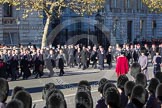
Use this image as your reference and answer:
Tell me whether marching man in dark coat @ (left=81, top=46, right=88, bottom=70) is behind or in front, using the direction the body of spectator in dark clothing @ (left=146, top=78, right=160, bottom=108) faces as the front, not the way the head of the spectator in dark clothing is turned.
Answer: in front

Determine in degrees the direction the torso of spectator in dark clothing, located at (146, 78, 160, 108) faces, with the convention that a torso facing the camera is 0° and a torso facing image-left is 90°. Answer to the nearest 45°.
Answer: approximately 180°

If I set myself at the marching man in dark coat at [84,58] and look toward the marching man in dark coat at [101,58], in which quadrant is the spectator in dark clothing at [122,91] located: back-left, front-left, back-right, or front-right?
front-right

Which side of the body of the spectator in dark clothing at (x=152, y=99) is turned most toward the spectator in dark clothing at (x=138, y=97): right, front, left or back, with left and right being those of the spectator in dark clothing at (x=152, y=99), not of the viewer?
left

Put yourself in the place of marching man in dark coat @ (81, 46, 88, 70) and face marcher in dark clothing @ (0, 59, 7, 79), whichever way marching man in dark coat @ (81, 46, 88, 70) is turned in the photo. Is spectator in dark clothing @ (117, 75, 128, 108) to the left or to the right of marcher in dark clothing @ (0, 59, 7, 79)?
left

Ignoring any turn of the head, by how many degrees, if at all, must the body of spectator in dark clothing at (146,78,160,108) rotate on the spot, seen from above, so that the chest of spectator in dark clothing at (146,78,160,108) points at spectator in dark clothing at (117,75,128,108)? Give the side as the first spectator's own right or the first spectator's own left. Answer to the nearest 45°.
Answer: approximately 45° to the first spectator's own left

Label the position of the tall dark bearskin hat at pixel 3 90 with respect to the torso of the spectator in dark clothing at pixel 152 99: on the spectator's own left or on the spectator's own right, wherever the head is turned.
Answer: on the spectator's own left

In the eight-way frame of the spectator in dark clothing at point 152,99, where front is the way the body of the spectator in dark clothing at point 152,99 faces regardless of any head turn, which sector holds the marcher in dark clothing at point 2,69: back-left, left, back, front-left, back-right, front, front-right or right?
front-left

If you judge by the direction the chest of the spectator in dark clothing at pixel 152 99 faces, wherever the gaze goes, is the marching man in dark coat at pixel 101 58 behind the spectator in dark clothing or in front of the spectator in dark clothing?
in front

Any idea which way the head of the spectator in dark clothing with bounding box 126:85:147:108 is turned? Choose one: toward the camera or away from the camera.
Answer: away from the camera

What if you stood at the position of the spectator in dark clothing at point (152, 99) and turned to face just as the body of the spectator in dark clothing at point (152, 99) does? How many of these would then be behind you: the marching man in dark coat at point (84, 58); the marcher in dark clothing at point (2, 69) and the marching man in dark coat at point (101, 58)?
0

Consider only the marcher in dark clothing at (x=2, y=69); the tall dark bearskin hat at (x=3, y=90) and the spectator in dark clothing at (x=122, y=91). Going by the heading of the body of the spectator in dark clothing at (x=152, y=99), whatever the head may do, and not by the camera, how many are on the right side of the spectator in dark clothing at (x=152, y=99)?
0

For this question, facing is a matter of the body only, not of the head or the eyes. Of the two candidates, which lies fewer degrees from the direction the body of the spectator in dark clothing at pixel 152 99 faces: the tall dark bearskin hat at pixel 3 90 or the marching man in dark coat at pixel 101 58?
the marching man in dark coat
